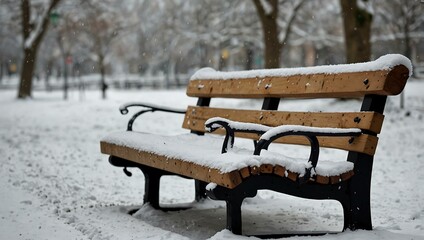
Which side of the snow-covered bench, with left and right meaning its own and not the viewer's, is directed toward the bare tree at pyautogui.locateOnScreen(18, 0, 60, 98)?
right

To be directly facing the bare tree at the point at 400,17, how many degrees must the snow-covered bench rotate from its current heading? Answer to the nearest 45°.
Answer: approximately 135° to its right

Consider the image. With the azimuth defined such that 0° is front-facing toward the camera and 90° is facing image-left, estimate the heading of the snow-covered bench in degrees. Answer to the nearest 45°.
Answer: approximately 45°

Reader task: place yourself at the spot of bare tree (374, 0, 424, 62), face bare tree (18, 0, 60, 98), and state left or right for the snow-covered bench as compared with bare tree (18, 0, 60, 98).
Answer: left

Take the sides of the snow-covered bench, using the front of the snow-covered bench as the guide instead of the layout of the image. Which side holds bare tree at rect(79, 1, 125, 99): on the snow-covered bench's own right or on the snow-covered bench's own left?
on the snow-covered bench's own right
